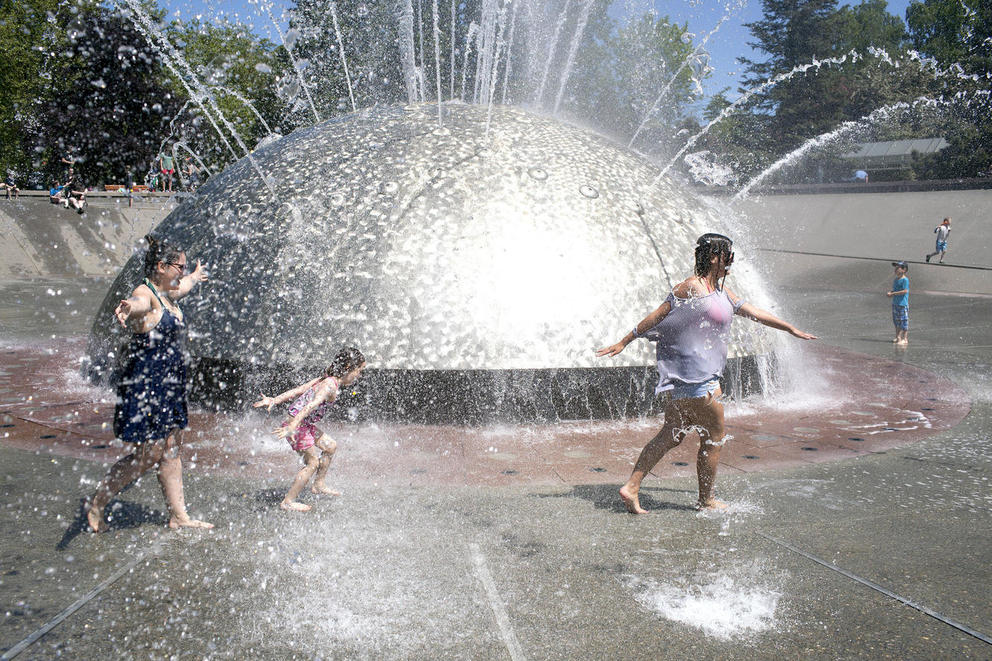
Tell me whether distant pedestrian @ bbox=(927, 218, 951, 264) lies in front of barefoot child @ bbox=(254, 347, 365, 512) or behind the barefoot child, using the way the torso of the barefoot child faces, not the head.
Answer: in front

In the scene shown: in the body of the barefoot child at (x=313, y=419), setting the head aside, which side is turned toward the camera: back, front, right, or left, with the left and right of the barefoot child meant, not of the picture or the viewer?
right

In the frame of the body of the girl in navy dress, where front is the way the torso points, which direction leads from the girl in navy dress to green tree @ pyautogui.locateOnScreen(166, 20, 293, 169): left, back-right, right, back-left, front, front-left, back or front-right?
left

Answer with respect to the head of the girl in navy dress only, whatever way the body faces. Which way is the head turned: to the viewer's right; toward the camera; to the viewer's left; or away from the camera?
to the viewer's right

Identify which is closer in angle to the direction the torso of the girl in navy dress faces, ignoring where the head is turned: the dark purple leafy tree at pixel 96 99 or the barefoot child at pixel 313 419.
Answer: the barefoot child

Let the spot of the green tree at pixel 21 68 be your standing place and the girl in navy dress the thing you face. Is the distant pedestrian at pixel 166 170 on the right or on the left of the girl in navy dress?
left
